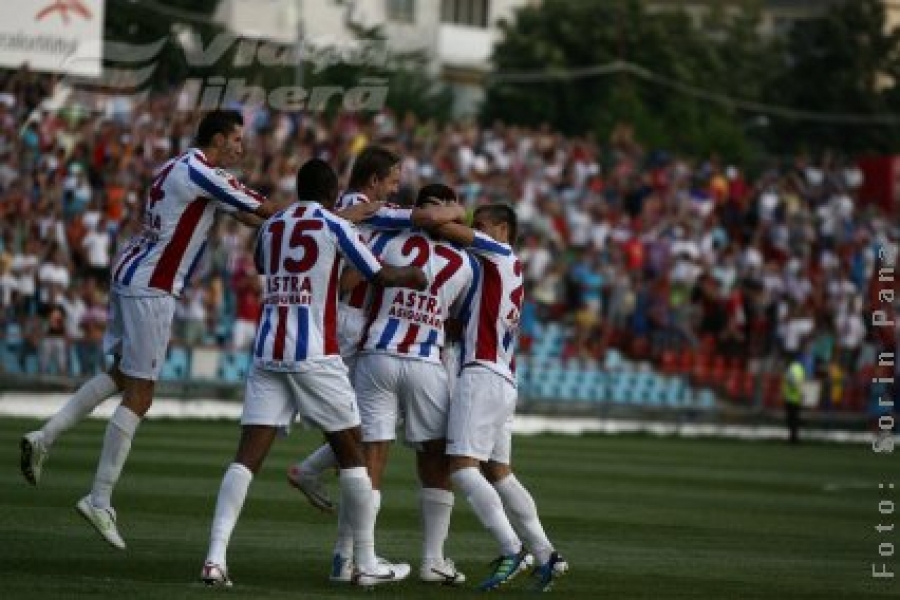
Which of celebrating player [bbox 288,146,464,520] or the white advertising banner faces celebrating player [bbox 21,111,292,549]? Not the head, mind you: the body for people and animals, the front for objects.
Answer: the white advertising banner

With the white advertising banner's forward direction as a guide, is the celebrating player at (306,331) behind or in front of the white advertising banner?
in front

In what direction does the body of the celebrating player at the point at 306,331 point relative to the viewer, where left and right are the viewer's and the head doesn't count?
facing away from the viewer and to the right of the viewer

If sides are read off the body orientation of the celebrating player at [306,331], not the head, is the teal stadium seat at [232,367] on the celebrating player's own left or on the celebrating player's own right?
on the celebrating player's own left

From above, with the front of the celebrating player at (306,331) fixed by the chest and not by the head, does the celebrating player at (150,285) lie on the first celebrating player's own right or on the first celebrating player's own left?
on the first celebrating player's own left

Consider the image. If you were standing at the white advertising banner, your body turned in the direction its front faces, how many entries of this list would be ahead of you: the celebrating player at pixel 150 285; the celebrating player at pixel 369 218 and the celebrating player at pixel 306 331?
3

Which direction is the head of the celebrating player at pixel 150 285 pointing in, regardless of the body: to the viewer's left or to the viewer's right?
to the viewer's right
